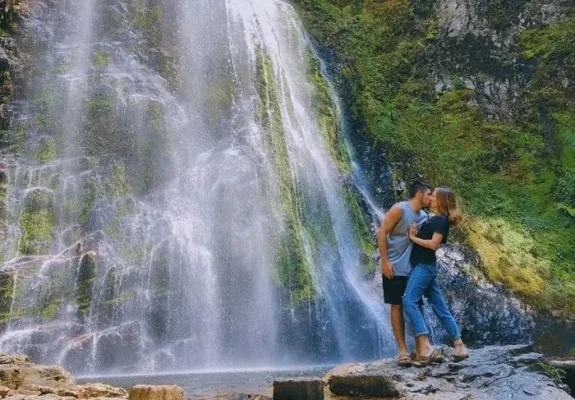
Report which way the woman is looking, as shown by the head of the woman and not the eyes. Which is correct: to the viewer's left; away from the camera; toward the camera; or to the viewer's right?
to the viewer's left

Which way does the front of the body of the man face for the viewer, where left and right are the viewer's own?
facing the viewer and to the right of the viewer

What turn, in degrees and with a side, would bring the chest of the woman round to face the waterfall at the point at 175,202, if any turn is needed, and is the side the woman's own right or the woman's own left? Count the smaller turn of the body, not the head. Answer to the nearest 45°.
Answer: approximately 45° to the woman's own right

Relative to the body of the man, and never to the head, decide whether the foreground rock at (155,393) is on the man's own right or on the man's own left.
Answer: on the man's own right

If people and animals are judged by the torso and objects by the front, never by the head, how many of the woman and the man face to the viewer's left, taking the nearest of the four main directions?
1

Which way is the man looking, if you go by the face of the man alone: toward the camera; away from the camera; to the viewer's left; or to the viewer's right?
to the viewer's right

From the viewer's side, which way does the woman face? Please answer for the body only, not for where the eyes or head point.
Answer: to the viewer's left

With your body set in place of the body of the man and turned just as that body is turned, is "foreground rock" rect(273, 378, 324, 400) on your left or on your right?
on your right

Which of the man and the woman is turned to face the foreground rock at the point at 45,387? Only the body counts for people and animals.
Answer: the woman

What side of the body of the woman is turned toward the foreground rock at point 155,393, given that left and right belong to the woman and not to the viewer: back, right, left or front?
front

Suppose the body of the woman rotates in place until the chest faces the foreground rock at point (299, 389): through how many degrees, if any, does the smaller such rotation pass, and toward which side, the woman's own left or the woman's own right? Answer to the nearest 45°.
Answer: approximately 45° to the woman's own left

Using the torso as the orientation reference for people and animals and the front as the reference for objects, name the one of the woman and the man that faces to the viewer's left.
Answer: the woman

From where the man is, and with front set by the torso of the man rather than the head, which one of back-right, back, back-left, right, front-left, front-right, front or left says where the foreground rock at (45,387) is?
back-right

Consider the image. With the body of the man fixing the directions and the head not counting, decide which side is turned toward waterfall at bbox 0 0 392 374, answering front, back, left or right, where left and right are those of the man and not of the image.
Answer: back

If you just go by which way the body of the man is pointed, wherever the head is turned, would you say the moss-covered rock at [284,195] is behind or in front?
behind
